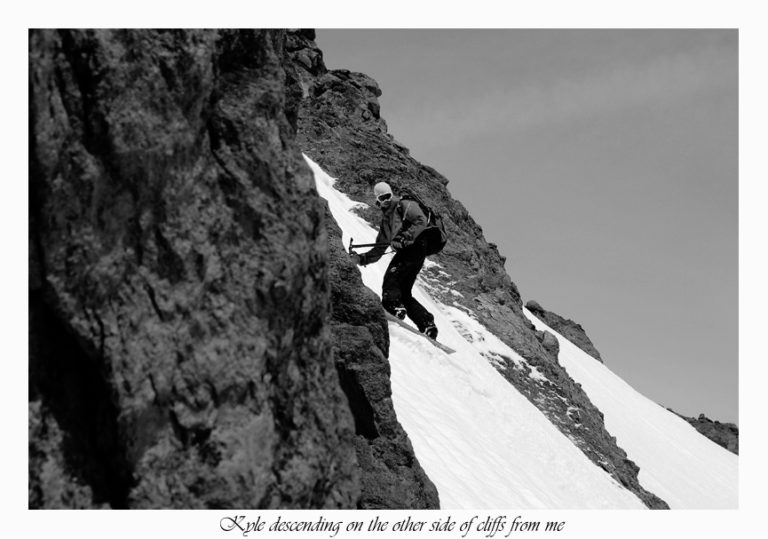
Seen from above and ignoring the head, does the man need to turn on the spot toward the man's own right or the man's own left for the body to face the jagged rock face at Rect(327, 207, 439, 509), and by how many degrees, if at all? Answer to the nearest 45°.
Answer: approximately 45° to the man's own left

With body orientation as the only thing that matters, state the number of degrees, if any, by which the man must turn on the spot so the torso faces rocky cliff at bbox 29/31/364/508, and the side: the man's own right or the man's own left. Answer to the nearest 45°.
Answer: approximately 45° to the man's own left

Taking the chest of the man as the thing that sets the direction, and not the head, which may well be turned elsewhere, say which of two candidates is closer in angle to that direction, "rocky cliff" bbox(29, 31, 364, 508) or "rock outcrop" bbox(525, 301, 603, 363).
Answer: the rocky cliff

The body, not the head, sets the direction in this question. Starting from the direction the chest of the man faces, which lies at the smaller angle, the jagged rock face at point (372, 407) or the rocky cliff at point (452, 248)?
the jagged rock face

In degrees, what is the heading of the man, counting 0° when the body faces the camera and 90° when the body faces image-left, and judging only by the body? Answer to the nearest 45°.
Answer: approximately 45°

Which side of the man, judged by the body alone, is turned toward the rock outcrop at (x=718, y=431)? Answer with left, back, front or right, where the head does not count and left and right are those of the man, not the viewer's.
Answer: back
